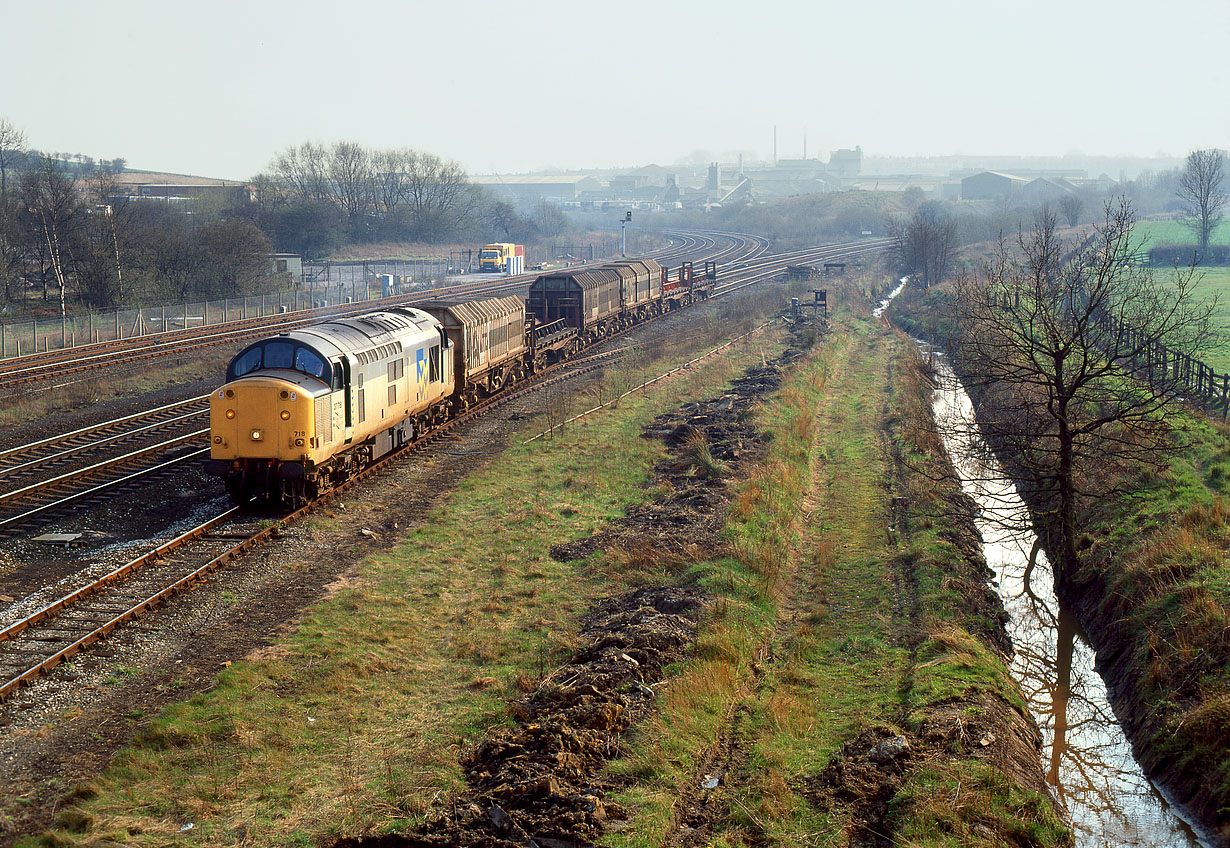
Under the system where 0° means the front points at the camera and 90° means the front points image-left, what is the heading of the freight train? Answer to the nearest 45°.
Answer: approximately 45°

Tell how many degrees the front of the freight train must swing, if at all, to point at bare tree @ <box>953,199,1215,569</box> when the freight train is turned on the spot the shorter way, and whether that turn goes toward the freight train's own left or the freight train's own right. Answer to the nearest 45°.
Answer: approximately 135° to the freight train's own left
